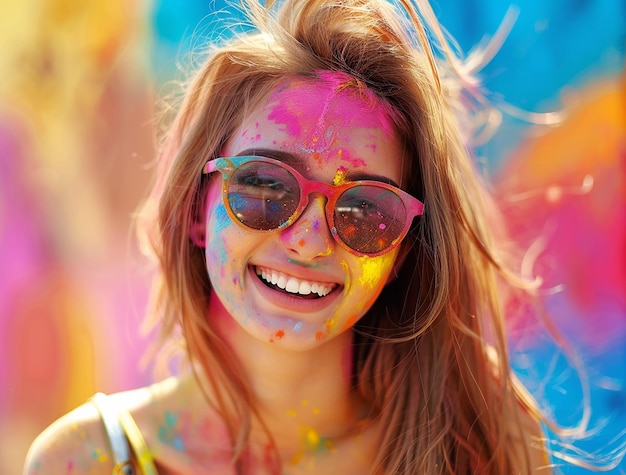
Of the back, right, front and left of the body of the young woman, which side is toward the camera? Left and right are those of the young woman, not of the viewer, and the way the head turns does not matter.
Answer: front
